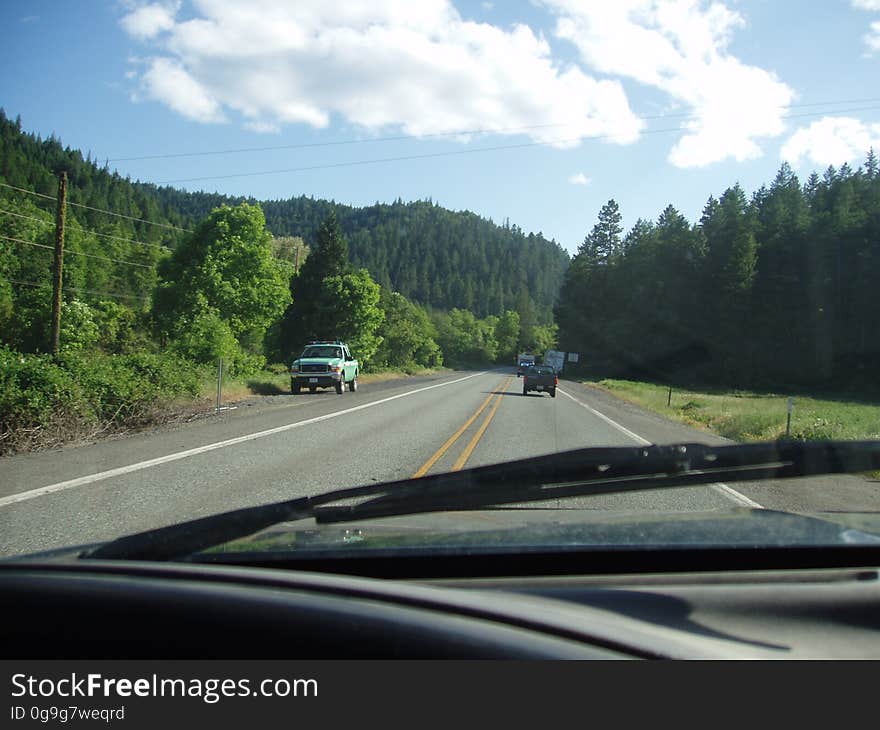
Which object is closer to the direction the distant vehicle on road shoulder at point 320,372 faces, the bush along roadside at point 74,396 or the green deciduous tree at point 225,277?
the bush along roadside

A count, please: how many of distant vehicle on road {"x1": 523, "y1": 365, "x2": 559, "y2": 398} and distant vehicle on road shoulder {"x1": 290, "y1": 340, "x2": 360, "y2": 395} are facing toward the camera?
1

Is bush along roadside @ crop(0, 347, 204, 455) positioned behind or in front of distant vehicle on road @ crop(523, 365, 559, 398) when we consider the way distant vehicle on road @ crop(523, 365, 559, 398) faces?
behind

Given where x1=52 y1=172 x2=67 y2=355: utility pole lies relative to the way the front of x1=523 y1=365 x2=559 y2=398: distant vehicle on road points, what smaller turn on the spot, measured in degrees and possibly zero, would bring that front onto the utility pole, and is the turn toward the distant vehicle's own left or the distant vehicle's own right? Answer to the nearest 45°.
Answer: approximately 135° to the distant vehicle's own left

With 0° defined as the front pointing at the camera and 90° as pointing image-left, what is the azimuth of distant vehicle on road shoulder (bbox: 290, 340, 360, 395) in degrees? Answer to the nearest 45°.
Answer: approximately 0°

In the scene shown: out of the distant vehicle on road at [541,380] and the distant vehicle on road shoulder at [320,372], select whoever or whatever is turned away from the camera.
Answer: the distant vehicle on road at [541,380]

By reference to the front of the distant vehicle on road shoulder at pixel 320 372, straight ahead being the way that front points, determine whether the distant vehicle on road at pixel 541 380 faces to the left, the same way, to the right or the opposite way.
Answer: the opposite way

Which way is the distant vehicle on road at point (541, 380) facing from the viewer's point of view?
away from the camera
